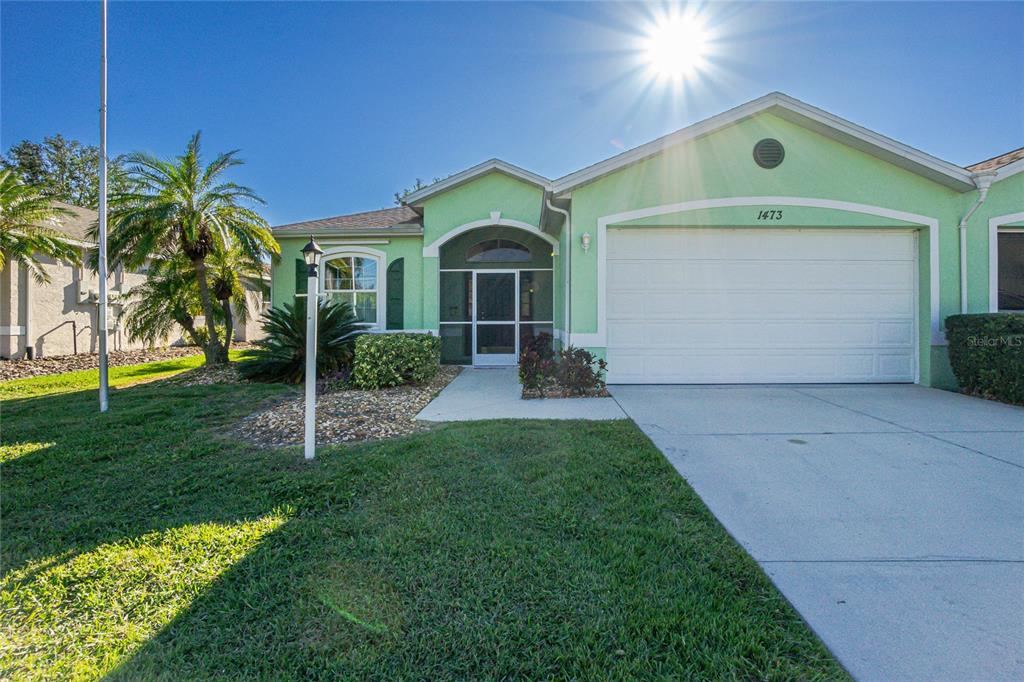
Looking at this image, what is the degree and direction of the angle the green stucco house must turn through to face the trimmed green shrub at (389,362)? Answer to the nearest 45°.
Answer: approximately 90° to its right

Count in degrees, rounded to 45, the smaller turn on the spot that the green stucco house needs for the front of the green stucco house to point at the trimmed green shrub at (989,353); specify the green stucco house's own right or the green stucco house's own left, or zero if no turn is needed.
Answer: approximately 90° to the green stucco house's own left

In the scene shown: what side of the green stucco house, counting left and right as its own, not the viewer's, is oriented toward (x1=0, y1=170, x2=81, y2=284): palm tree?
right

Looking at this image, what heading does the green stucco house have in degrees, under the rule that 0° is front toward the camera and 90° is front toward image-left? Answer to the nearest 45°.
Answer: approximately 0°

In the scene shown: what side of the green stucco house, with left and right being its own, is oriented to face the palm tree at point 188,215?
right

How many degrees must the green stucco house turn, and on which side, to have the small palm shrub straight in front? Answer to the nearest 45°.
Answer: approximately 90° to its right

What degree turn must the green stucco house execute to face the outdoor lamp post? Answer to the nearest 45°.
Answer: approximately 45° to its right

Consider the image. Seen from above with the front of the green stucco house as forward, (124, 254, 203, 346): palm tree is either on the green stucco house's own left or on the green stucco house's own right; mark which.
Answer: on the green stucco house's own right
